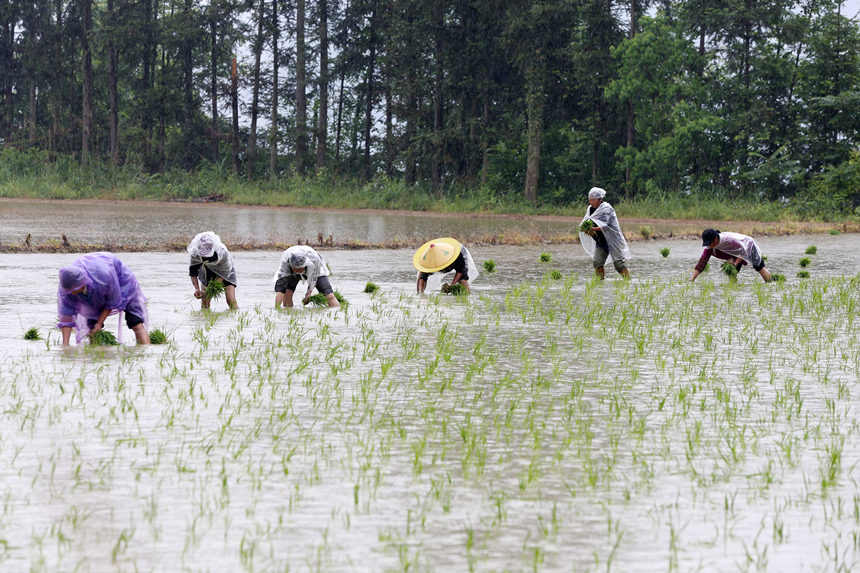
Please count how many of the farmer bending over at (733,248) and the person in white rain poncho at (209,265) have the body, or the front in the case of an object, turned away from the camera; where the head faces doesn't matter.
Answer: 0

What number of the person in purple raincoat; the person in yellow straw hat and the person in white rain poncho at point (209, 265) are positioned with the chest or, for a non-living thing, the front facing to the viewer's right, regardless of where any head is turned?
0

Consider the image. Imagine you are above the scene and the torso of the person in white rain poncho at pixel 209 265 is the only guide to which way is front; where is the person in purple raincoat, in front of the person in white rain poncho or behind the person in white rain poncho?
in front

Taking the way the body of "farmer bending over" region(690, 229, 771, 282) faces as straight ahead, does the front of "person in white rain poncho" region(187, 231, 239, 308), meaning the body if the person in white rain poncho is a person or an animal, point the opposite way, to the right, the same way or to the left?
to the left

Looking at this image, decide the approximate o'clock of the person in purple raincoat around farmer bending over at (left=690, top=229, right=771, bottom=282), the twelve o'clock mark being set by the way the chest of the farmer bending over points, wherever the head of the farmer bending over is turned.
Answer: The person in purple raincoat is roughly at 10 o'clock from the farmer bending over.

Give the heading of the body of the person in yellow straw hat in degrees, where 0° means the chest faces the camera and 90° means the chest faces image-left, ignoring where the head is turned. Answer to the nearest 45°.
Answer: approximately 45°

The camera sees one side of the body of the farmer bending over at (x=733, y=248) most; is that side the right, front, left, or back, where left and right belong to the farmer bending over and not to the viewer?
left

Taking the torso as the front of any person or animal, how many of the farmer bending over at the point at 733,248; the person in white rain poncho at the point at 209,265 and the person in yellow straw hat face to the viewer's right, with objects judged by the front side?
0

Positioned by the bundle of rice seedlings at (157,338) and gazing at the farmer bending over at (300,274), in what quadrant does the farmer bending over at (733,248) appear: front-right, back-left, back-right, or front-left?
front-right

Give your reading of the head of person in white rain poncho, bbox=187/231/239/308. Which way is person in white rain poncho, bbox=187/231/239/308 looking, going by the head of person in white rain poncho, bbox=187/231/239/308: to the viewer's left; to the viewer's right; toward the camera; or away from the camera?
toward the camera

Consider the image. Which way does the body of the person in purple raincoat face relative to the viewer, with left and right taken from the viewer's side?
facing the viewer and to the left of the viewer

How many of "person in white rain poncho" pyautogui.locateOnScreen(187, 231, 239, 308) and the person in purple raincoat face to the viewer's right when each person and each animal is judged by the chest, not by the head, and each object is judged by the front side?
0
